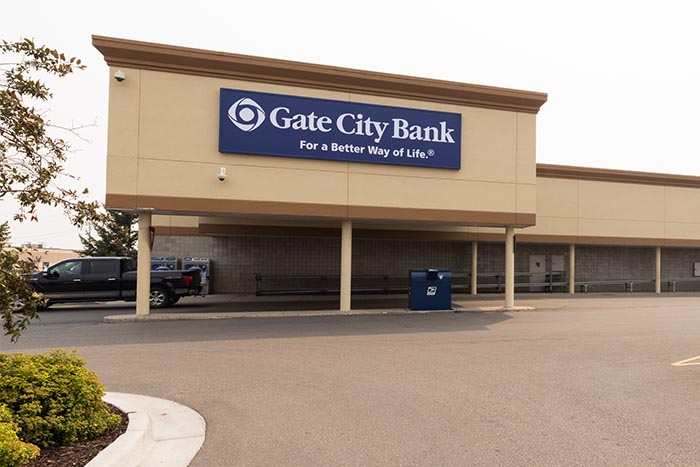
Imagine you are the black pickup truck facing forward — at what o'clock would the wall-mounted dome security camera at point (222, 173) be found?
The wall-mounted dome security camera is roughly at 8 o'clock from the black pickup truck.

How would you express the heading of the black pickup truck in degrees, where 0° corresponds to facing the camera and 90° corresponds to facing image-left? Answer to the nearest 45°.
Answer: approximately 90°

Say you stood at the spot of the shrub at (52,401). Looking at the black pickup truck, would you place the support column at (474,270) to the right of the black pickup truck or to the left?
right

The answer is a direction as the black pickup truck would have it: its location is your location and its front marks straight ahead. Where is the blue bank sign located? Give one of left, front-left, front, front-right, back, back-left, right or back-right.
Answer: back-left

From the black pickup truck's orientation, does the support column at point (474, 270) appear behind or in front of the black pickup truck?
behind

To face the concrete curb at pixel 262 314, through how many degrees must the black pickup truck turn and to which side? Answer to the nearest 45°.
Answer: approximately 135° to its left

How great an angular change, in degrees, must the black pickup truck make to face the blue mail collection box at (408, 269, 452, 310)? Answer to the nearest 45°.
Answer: approximately 135° to its left
